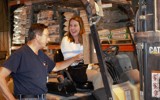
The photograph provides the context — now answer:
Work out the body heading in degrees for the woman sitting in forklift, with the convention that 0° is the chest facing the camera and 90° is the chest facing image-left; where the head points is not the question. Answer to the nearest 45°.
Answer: approximately 315°

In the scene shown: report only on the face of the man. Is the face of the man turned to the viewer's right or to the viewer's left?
to the viewer's right

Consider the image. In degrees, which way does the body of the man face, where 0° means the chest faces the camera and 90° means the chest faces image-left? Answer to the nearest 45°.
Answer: approximately 315°

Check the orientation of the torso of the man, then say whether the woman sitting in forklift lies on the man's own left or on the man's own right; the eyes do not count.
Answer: on the man's own left

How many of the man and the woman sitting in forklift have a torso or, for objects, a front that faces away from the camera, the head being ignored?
0

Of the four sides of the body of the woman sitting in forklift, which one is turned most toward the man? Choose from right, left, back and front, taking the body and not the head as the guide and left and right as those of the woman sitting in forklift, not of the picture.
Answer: right
